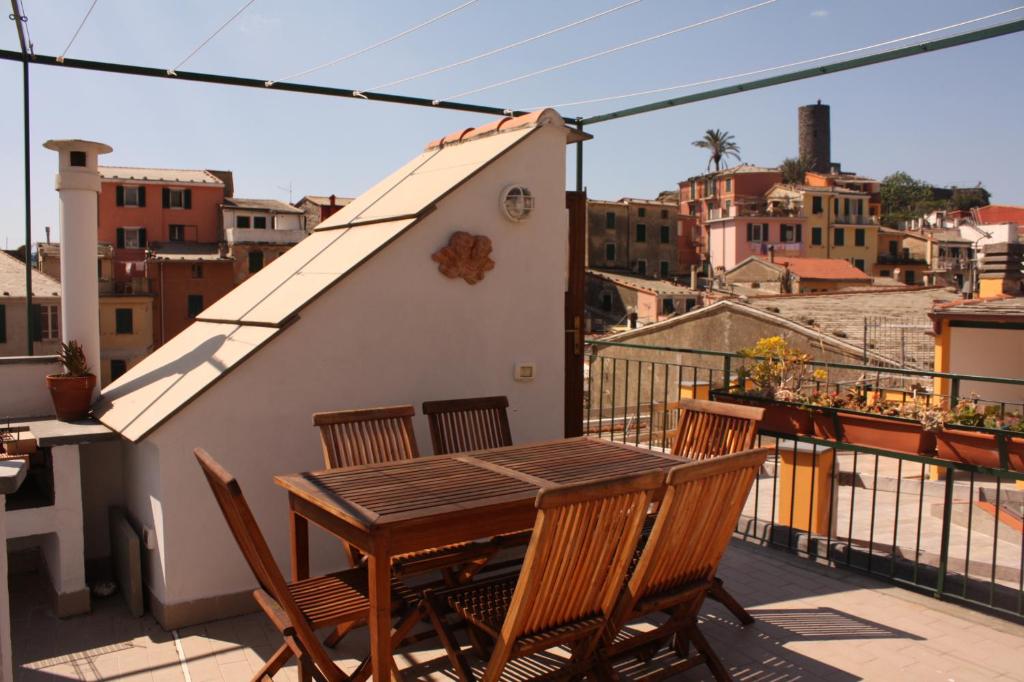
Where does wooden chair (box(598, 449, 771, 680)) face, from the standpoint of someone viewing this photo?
facing away from the viewer and to the left of the viewer

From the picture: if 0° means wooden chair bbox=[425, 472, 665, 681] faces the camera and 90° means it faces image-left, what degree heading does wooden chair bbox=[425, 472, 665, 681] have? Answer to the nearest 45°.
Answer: approximately 135°

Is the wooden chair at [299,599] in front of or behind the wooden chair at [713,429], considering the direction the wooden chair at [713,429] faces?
in front

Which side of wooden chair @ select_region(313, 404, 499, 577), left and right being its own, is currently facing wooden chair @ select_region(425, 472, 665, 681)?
front

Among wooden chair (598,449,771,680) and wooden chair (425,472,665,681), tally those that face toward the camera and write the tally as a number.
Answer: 0

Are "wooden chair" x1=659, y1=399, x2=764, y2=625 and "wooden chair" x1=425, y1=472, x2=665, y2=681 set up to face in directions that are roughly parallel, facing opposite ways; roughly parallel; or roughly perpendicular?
roughly perpendicular

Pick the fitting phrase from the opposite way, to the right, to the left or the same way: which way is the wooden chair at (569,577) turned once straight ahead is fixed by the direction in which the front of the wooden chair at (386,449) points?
the opposite way

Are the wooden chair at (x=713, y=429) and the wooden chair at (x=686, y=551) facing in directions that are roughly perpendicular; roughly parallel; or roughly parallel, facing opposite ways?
roughly perpendicular

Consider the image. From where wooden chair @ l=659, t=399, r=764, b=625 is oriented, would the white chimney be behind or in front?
in front

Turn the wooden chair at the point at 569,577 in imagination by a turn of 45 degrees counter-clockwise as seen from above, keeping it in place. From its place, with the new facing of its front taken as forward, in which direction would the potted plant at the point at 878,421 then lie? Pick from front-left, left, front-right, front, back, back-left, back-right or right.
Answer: back-right

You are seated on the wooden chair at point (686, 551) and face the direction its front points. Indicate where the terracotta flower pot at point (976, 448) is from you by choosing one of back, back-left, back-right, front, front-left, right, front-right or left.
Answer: right

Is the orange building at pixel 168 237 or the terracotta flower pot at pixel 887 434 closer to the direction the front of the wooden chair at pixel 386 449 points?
the terracotta flower pot

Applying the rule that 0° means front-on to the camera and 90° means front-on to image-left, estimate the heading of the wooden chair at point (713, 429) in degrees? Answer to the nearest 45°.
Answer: approximately 45°

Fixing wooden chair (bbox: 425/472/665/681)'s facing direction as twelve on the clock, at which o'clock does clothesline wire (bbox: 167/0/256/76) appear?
The clothesline wire is roughly at 12 o'clock from the wooden chair.

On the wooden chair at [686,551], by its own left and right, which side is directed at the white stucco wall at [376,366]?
front

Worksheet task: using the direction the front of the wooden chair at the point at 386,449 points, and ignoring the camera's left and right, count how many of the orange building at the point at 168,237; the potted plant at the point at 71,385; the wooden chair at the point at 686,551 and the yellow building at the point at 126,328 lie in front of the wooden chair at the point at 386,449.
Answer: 1
